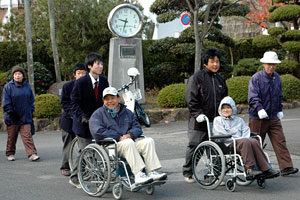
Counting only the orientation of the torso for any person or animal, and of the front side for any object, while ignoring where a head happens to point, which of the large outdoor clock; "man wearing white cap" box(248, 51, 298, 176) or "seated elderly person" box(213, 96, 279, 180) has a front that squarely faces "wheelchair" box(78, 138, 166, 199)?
the large outdoor clock

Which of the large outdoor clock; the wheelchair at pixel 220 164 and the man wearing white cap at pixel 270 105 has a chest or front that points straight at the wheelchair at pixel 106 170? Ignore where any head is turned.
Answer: the large outdoor clock

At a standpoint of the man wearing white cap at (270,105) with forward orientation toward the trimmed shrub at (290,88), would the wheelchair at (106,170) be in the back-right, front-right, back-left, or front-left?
back-left

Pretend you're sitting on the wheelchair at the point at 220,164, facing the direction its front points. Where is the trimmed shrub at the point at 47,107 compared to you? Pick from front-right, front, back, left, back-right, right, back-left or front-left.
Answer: back

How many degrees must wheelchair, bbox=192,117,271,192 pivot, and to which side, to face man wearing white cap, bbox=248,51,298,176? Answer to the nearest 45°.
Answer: approximately 90° to its left
